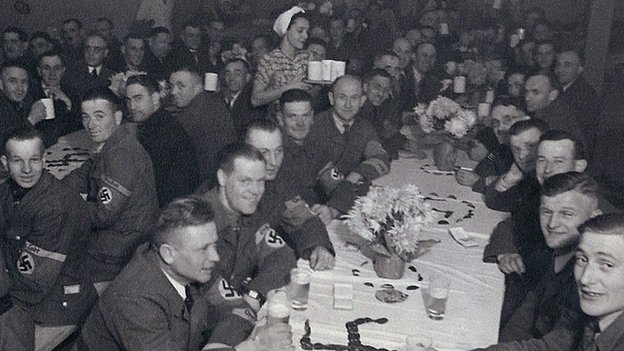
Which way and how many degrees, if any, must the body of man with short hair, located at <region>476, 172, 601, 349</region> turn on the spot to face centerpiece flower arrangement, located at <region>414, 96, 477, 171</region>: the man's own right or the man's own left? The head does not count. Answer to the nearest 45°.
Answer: approximately 90° to the man's own right

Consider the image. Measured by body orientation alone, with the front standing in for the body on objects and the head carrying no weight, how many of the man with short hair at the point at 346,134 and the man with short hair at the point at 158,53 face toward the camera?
2

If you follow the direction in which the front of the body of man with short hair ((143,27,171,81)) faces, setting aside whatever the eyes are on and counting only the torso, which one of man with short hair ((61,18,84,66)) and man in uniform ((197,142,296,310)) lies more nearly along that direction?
the man in uniform

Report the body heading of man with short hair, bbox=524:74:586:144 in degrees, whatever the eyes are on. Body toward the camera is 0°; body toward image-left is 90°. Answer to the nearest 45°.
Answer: approximately 45°

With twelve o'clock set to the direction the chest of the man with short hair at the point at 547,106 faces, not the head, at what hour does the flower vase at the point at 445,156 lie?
The flower vase is roughly at 12 o'clock from the man with short hair.

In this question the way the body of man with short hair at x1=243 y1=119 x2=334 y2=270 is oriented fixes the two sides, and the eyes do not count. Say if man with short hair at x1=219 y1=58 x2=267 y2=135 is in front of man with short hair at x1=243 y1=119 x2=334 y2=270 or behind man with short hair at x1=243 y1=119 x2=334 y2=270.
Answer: behind

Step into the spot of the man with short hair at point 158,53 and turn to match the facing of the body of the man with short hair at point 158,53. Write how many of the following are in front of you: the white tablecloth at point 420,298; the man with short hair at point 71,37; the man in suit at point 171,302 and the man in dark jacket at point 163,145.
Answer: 3

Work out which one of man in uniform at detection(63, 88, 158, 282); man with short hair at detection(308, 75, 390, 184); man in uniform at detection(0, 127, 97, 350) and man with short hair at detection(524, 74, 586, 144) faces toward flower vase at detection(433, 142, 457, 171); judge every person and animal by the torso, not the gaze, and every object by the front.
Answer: man with short hair at detection(524, 74, 586, 144)

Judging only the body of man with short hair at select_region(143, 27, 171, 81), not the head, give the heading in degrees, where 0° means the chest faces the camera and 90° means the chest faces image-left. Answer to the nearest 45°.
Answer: approximately 0°

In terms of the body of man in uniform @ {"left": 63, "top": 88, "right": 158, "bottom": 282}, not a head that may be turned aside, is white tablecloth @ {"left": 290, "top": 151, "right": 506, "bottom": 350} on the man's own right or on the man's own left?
on the man's own left

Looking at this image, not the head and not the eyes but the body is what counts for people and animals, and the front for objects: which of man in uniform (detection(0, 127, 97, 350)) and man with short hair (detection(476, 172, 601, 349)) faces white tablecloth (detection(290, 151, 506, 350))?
the man with short hair
